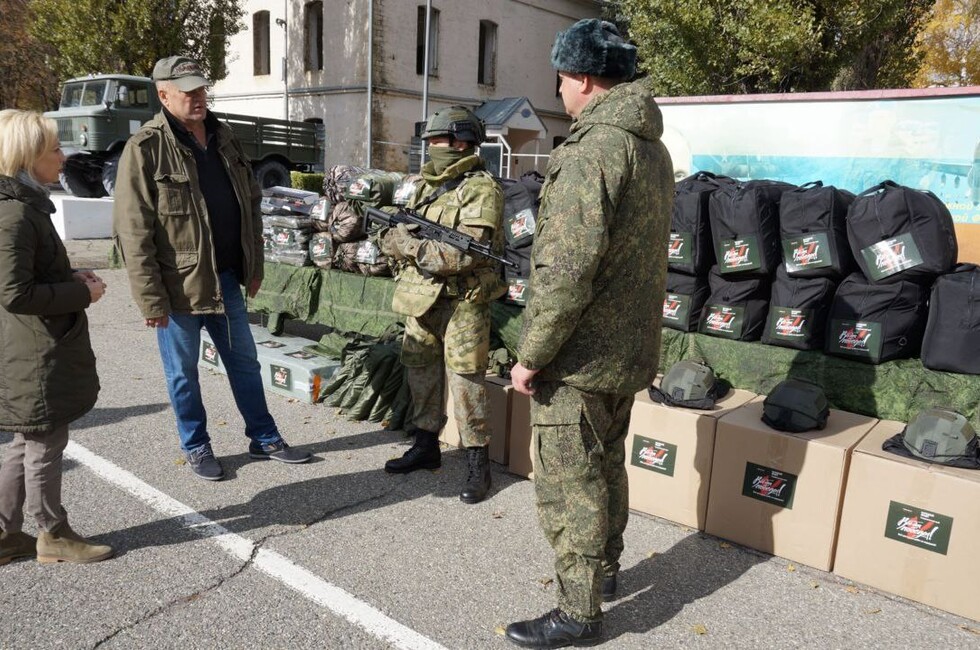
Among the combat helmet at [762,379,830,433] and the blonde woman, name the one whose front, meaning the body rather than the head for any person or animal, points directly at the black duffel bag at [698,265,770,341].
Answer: the blonde woman

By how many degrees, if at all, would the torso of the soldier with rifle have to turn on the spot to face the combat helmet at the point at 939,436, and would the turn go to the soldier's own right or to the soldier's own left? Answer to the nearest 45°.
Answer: approximately 90° to the soldier's own left

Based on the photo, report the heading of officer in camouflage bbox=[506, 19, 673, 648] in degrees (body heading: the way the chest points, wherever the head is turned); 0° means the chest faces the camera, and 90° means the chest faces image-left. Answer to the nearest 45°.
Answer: approximately 135°

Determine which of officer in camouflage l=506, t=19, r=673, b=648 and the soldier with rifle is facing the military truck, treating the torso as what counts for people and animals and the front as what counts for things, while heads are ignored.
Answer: the officer in camouflage

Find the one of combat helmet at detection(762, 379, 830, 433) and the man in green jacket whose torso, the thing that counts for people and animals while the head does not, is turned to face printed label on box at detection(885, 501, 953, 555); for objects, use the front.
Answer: the man in green jacket

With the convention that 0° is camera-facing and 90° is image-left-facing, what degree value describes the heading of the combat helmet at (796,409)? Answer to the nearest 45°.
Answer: approximately 45°

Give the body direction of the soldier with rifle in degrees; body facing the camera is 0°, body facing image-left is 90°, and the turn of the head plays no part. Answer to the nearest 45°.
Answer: approximately 45°

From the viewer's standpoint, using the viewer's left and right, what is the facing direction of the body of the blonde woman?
facing to the right of the viewer

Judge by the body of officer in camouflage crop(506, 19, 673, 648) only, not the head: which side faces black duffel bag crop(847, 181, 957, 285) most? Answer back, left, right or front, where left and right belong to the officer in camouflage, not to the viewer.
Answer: right
